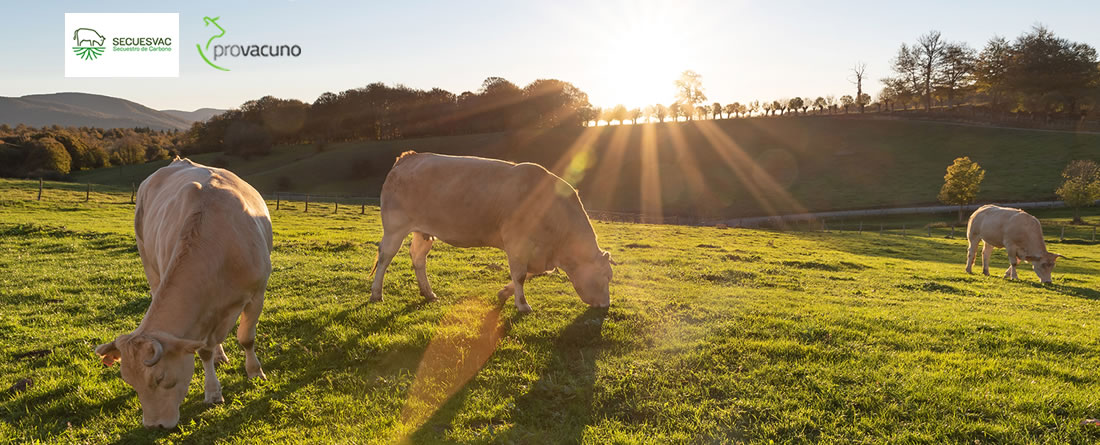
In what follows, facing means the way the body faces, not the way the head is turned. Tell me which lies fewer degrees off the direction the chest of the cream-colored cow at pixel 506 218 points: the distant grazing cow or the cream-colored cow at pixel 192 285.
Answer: the distant grazing cow

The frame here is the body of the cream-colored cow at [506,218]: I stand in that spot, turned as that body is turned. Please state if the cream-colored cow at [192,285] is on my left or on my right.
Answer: on my right

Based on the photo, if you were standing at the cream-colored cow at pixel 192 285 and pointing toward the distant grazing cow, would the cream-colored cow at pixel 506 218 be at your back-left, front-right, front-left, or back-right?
front-left

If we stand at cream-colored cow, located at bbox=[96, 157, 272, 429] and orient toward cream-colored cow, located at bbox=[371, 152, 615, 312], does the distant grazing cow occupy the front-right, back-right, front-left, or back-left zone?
front-right

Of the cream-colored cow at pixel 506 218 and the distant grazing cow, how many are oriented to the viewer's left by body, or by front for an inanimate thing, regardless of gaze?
0

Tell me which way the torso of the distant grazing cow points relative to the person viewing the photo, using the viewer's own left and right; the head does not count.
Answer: facing the viewer and to the right of the viewer

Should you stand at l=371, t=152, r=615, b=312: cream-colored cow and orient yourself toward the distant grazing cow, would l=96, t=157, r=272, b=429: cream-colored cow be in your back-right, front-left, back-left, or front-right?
back-right

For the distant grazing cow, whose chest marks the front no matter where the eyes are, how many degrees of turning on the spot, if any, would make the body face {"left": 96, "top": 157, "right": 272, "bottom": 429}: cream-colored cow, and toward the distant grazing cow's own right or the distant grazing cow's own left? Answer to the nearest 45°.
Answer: approximately 45° to the distant grazing cow's own right

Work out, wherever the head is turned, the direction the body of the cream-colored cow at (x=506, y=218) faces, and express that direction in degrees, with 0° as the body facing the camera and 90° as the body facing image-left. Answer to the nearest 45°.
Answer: approximately 270°
